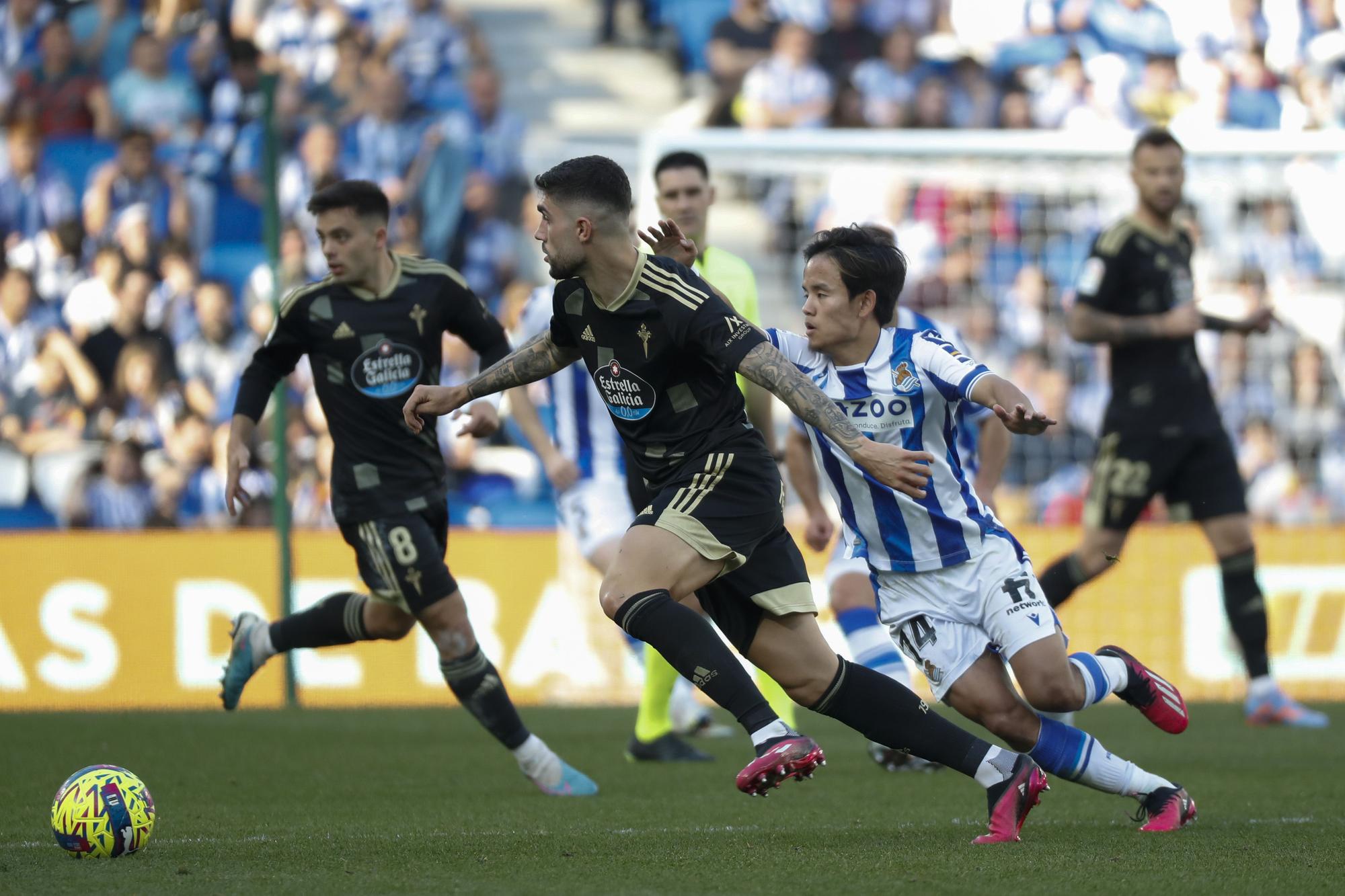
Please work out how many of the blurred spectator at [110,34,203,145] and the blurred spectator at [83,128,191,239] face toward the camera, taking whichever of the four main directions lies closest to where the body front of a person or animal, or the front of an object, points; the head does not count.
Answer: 2

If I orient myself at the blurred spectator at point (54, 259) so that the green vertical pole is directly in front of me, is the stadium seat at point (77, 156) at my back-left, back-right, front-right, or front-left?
back-left

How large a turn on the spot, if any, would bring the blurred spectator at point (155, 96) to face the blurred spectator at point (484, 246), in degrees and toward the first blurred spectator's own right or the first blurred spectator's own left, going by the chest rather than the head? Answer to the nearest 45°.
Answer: approximately 45° to the first blurred spectator's own left

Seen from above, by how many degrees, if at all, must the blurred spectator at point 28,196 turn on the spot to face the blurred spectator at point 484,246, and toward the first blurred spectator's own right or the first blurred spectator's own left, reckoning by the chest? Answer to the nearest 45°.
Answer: approximately 90° to the first blurred spectator's own left

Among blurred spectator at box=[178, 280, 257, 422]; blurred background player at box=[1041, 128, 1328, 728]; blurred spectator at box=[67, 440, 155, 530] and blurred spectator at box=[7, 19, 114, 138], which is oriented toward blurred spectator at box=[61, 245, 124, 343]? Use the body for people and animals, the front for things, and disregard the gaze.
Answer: blurred spectator at box=[7, 19, 114, 138]

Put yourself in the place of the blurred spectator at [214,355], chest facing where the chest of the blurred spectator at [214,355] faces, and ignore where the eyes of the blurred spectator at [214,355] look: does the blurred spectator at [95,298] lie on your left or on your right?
on your right
